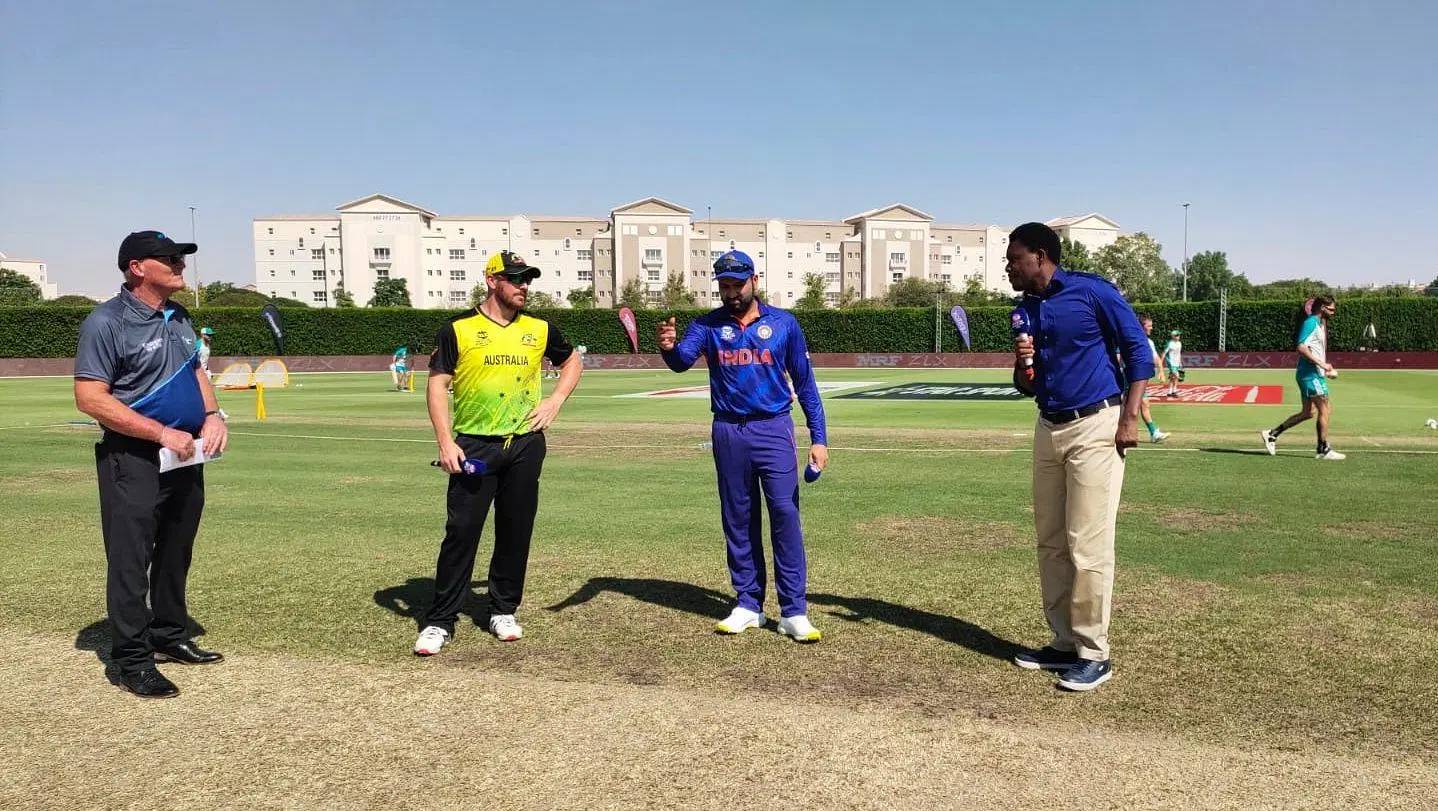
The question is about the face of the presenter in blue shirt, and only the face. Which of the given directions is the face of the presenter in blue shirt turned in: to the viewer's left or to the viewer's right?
to the viewer's left
